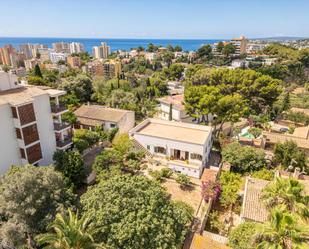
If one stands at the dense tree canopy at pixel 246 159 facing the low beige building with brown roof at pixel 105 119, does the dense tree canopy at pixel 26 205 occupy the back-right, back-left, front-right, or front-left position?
front-left

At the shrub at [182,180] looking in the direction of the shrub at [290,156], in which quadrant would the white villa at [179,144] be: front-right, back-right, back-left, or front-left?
front-left

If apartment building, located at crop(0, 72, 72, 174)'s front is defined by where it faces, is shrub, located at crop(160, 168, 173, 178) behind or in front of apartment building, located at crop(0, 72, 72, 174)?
in front

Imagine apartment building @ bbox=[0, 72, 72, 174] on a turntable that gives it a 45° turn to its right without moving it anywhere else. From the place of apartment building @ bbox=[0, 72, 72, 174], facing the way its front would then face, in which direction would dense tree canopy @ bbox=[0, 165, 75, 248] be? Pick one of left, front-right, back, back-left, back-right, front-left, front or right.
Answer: front-right

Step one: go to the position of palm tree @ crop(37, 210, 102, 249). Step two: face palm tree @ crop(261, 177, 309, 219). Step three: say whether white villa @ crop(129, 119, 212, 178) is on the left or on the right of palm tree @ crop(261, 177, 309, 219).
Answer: left

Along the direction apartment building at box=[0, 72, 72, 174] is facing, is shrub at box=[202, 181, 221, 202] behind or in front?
in front

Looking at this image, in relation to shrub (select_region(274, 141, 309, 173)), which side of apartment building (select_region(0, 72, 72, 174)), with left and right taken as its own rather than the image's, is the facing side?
front

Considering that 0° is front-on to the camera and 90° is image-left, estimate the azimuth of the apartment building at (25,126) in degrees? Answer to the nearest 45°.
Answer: approximately 270°

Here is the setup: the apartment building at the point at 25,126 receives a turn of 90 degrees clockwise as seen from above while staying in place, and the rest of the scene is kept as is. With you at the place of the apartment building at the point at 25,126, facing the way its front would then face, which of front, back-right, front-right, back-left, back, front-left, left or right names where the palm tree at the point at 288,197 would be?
front-left

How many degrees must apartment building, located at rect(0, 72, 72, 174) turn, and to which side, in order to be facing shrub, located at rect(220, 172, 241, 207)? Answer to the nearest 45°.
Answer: approximately 45° to its right

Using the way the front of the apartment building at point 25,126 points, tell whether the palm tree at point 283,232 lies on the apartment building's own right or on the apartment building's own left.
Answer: on the apartment building's own right
